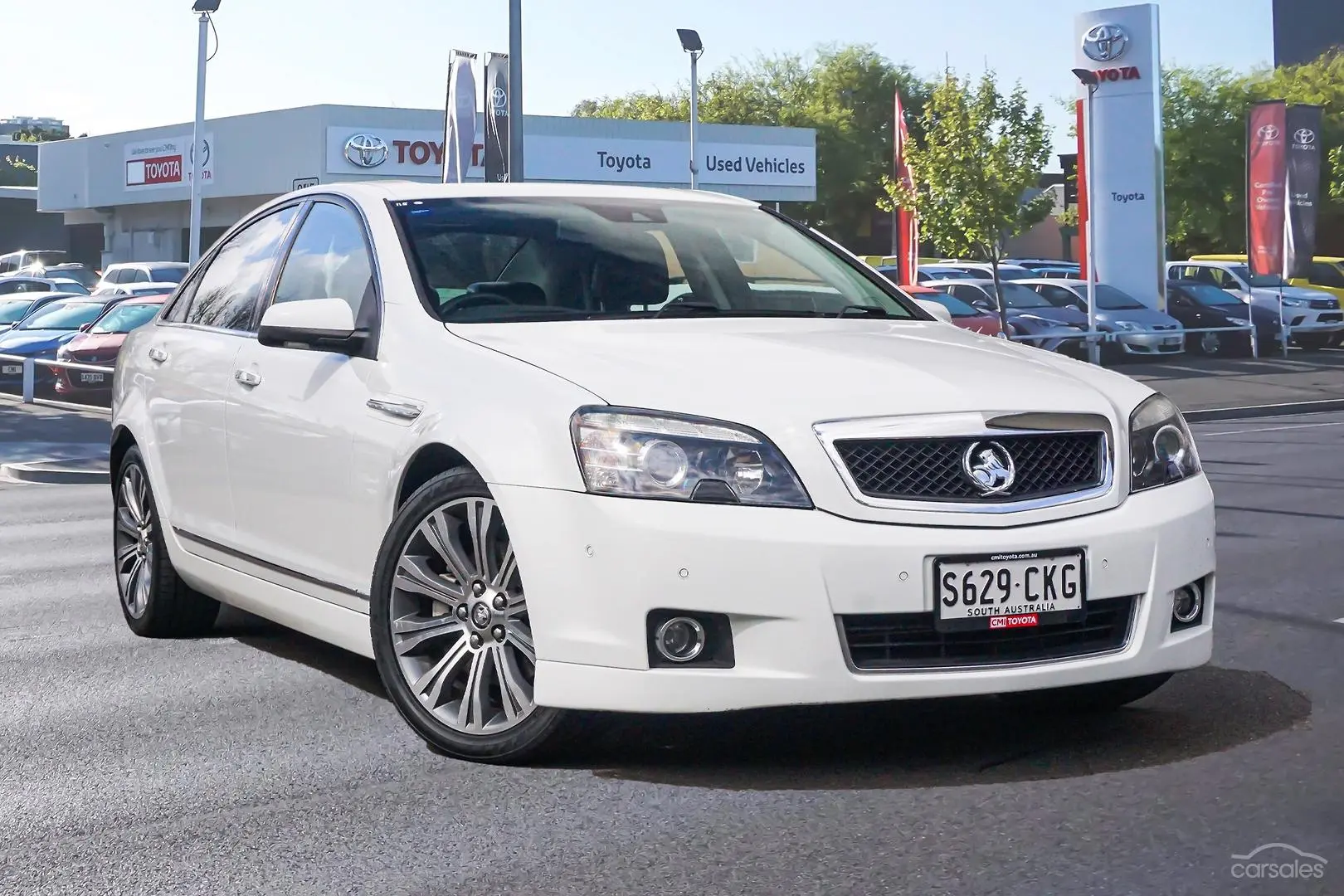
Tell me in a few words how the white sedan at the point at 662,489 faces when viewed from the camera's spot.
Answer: facing the viewer and to the right of the viewer

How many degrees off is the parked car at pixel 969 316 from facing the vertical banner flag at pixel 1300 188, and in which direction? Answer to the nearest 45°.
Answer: approximately 90° to its left

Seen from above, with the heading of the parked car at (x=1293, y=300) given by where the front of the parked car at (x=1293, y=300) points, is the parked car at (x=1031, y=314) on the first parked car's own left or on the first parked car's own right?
on the first parked car's own right

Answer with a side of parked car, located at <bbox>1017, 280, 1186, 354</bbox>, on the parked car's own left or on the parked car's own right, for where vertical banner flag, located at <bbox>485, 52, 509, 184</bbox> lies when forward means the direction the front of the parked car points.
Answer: on the parked car's own right

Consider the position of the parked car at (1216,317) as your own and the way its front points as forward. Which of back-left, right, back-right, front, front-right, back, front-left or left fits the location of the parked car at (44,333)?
right

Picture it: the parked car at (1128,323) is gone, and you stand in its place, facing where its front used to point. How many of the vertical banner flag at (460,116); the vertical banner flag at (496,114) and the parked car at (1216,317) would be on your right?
2

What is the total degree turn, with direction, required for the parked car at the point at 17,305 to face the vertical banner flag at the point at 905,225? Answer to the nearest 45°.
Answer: approximately 135° to its left

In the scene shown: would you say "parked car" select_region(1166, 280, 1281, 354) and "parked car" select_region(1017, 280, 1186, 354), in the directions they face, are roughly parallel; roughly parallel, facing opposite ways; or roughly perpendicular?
roughly parallel

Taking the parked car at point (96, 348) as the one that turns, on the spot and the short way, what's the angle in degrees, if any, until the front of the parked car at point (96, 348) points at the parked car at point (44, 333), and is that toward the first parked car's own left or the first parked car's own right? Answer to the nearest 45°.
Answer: approximately 135° to the first parked car's own right

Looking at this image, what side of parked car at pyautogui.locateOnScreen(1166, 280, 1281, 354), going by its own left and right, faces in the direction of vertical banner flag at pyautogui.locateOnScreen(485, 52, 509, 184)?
right

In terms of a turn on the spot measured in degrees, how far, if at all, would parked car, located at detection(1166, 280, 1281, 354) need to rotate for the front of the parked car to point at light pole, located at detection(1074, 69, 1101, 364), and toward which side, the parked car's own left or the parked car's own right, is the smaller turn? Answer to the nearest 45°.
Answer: approximately 90° to the parked car's own right

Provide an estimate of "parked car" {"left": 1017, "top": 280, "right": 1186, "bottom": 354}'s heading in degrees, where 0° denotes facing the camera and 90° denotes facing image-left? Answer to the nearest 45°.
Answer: approximately 315°
